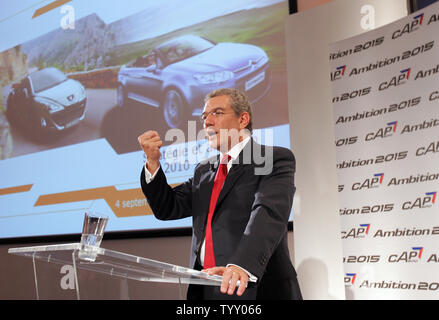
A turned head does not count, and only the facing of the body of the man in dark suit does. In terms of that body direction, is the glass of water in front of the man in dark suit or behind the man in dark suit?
in front

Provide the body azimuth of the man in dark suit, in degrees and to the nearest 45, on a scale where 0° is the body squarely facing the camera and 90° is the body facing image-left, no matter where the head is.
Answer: approximately 45°

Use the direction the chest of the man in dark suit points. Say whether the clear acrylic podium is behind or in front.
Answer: in front

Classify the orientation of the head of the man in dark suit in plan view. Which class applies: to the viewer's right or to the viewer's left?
to the viewer's left
